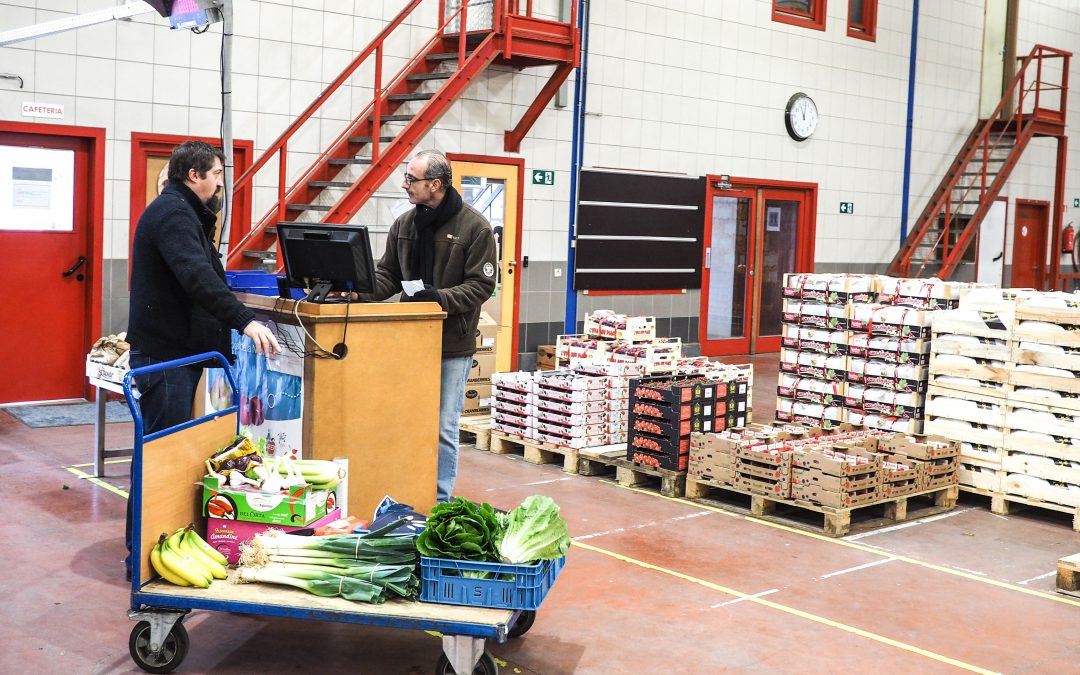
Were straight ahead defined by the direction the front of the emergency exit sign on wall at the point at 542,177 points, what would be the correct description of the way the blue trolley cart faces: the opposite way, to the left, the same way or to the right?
to the left

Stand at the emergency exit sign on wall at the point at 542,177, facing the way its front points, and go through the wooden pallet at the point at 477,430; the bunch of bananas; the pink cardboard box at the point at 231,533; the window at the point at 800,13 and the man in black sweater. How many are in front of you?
4

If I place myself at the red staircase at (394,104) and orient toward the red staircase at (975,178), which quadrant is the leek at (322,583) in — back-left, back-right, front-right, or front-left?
back-right

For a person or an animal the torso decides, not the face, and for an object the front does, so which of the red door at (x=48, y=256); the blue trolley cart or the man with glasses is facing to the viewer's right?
the blue trolley cart

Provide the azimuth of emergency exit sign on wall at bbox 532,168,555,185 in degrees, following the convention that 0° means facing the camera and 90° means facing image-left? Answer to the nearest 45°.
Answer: approximately 0°

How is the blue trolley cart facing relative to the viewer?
to the viewer's right

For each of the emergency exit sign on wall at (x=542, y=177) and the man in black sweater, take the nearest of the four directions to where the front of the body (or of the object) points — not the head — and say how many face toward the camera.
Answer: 1

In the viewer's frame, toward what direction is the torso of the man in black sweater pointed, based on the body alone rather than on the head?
to the viewer's right

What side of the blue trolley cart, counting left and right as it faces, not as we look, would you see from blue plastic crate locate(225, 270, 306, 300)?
left

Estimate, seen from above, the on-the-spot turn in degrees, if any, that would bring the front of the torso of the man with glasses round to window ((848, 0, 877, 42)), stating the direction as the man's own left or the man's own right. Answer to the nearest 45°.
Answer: approximately 180°
